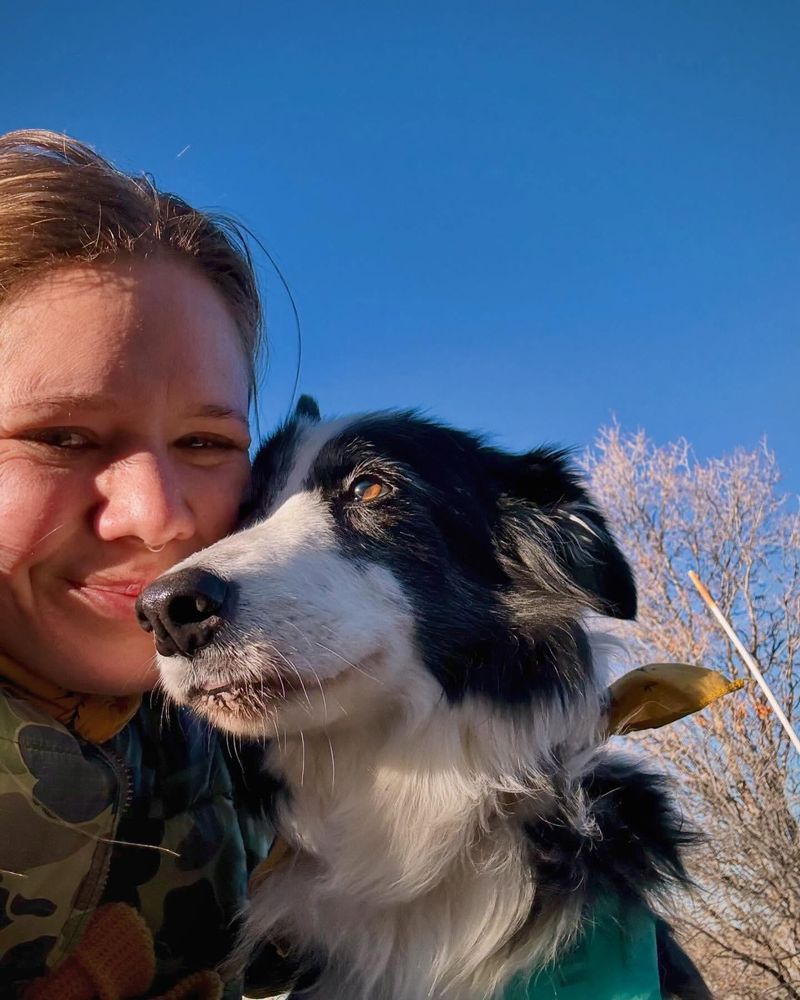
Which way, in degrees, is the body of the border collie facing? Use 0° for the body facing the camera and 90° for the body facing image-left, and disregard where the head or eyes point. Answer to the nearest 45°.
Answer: approximately 45°
